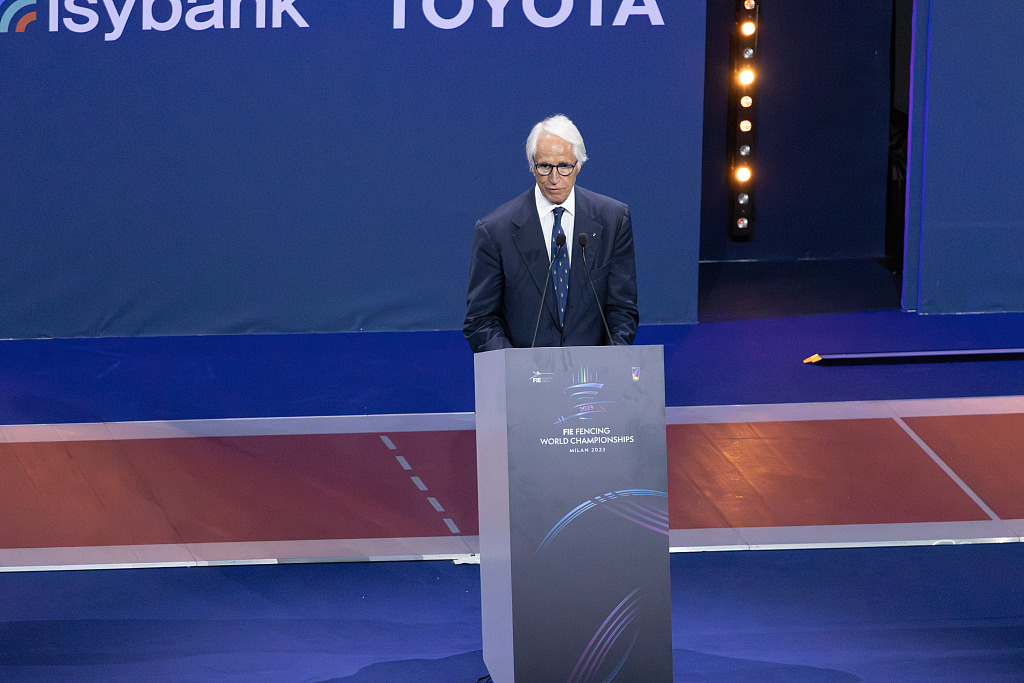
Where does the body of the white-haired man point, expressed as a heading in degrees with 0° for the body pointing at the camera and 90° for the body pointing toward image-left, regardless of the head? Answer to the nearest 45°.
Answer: approximately 0°
